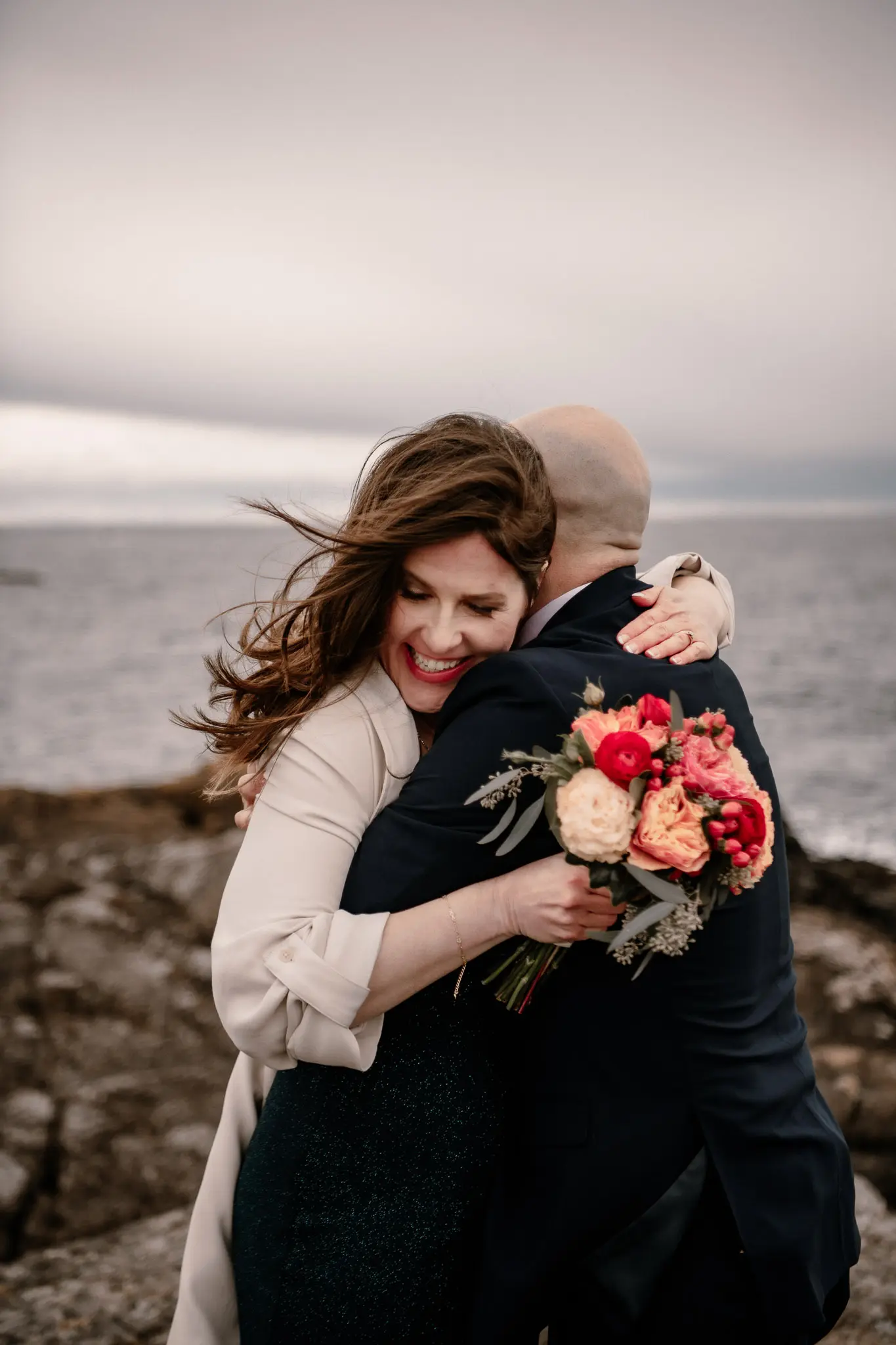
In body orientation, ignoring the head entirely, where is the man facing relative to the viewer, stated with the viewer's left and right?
facing away from the viewer and to the left of the viewer

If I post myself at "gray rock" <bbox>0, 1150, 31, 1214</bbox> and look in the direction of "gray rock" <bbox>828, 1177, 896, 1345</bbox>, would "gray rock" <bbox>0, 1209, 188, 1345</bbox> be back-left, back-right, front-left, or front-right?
front-right

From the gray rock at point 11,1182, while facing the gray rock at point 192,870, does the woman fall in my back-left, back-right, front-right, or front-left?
back-right

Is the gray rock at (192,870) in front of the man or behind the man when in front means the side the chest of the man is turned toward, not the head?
in front

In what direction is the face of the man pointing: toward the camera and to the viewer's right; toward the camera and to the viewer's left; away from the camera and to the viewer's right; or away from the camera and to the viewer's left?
away from the camera and to the viewer's left

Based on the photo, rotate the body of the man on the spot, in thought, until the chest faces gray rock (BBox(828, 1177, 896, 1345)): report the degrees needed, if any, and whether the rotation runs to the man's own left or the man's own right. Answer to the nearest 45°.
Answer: approximately 90° to the man's own right

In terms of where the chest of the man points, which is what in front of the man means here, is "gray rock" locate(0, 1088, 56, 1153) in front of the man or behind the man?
in front

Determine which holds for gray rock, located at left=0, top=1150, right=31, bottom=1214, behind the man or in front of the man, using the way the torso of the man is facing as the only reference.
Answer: in front

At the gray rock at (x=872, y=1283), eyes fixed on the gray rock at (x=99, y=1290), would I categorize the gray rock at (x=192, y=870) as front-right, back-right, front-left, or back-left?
front-right
